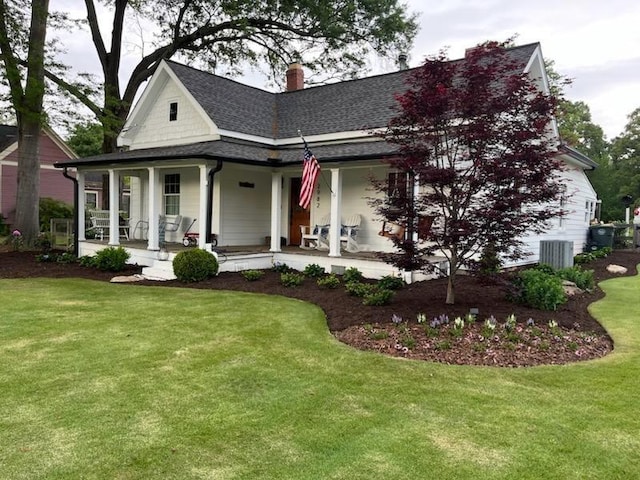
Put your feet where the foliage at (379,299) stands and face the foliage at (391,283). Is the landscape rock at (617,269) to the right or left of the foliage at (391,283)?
right

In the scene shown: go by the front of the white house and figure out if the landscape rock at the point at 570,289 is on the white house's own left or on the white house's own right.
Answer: on the white house's own left

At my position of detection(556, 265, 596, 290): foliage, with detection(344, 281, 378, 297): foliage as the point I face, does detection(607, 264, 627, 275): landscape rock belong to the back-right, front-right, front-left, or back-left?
back-right

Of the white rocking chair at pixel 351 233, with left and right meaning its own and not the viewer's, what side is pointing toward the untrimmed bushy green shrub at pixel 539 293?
left

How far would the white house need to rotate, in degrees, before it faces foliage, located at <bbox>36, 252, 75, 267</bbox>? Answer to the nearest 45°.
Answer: approximately 45° to its right

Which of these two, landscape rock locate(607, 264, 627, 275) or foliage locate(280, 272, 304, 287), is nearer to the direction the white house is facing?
the foliage

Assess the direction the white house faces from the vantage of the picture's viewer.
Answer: facing the viewer and to the left of the viewer

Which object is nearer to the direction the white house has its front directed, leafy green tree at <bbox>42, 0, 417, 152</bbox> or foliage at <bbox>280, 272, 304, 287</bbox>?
the foliage

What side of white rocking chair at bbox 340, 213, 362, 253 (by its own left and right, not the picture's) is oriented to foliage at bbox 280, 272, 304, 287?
front

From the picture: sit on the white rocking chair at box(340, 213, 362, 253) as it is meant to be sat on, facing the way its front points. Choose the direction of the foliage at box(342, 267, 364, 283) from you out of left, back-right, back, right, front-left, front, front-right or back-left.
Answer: front-left

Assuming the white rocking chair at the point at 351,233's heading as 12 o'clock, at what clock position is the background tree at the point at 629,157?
The background tree is roughly at 6 o'clock from the white rocking chair.

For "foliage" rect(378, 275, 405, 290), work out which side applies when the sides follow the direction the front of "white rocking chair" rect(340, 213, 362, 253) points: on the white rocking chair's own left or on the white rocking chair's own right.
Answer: on the white rocking chair's own left

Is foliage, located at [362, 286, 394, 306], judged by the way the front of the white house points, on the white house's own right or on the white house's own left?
on the white house's own left
